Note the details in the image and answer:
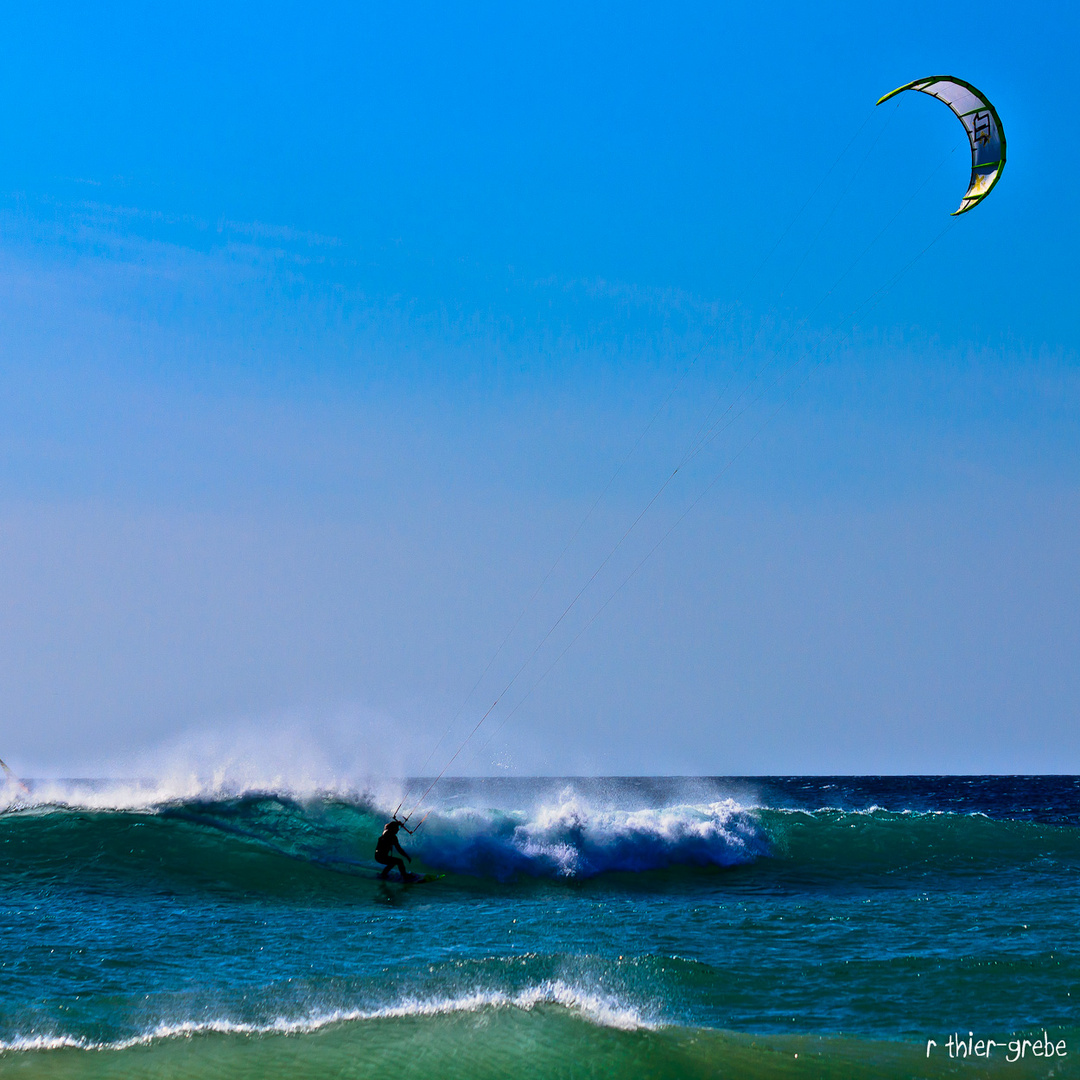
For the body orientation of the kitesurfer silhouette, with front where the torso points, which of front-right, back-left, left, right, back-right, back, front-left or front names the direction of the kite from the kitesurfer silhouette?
front-right

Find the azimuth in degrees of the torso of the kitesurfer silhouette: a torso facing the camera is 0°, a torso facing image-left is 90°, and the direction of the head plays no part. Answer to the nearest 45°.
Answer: approximately 270°
